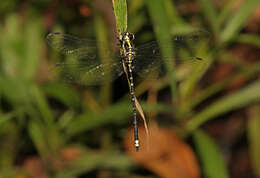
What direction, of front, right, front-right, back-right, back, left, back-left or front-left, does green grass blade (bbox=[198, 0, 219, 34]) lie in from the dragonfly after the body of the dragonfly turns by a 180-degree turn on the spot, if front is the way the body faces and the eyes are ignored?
left

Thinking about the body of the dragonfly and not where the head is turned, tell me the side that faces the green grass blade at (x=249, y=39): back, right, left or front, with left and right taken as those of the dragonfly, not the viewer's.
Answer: right

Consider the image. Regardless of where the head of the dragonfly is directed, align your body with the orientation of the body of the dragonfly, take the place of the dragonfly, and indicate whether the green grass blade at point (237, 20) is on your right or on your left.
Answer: on your right

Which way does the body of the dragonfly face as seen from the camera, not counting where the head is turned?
away from the camera

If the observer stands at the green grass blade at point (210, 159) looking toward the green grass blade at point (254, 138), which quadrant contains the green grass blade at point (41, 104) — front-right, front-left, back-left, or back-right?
back-left
